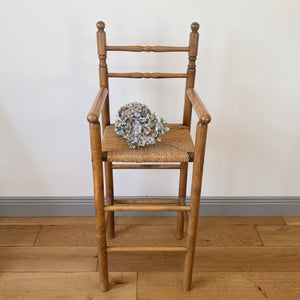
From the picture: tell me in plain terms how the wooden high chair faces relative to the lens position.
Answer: facing the viewer
